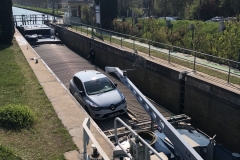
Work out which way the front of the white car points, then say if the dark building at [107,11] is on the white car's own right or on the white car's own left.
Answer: on the white car's own left

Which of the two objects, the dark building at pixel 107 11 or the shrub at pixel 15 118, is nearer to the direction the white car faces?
the shrub

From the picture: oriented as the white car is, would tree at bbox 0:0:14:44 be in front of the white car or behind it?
behind

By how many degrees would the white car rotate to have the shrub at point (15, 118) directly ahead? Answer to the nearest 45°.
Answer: approximately 90° to its right

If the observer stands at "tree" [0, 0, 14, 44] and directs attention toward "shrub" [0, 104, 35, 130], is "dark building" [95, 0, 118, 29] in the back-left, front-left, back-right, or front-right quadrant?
back-left
